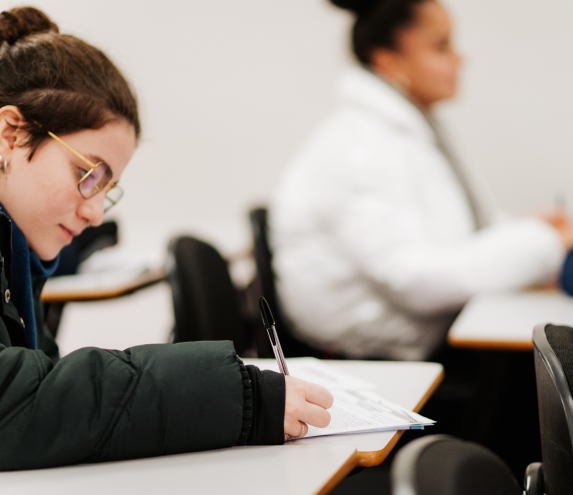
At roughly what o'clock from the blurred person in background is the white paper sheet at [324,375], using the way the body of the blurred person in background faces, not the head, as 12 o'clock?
The white paper sheet is roughly at 3 o'clock from the blurred person in background.

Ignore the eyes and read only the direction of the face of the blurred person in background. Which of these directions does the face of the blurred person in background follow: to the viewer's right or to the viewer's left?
to the viewer's right

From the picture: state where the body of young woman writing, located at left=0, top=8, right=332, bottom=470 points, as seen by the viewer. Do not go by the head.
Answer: to the viewer's right

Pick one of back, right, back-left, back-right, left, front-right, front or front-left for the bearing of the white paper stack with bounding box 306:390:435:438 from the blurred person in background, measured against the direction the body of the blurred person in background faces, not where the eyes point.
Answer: right

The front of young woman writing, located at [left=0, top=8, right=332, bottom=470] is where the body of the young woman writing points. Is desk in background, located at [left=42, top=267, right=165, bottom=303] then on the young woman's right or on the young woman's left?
on the young woman's left

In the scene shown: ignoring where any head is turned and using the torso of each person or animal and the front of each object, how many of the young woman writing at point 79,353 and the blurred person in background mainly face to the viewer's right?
2

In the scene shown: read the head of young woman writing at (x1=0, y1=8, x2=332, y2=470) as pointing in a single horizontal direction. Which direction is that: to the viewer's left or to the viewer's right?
to the viewer's right

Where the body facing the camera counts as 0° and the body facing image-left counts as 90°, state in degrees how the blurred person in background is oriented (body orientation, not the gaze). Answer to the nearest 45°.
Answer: approximately 270°

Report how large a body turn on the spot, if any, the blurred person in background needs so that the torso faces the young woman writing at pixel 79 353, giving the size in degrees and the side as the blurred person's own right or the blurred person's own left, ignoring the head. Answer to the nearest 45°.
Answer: approximately 90° to the blurred person's own right

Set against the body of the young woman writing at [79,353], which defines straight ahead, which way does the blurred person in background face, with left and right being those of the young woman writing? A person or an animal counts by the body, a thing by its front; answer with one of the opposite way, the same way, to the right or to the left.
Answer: the same way
